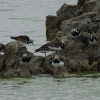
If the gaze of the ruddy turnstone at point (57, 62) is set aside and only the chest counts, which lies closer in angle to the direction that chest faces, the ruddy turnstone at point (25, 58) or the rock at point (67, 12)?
the ruddy turnstone

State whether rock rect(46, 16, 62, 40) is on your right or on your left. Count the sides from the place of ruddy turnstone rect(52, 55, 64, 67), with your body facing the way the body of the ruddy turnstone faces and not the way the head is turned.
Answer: on your right

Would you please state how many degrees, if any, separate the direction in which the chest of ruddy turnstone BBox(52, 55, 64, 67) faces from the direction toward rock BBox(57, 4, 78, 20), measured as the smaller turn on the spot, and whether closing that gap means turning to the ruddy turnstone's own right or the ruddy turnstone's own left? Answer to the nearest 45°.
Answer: approximately 135° to the ruddy turnstone's own right

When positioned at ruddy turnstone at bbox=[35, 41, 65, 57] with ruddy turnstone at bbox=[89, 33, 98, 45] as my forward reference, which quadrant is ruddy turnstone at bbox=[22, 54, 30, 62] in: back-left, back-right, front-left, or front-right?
back-right

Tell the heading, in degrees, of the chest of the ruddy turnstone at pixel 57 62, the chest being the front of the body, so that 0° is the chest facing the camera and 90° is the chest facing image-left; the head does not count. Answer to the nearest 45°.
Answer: approximately 45°

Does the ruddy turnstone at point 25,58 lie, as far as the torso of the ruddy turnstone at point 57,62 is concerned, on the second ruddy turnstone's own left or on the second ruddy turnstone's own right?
on the second ruddy turnstone's own right
